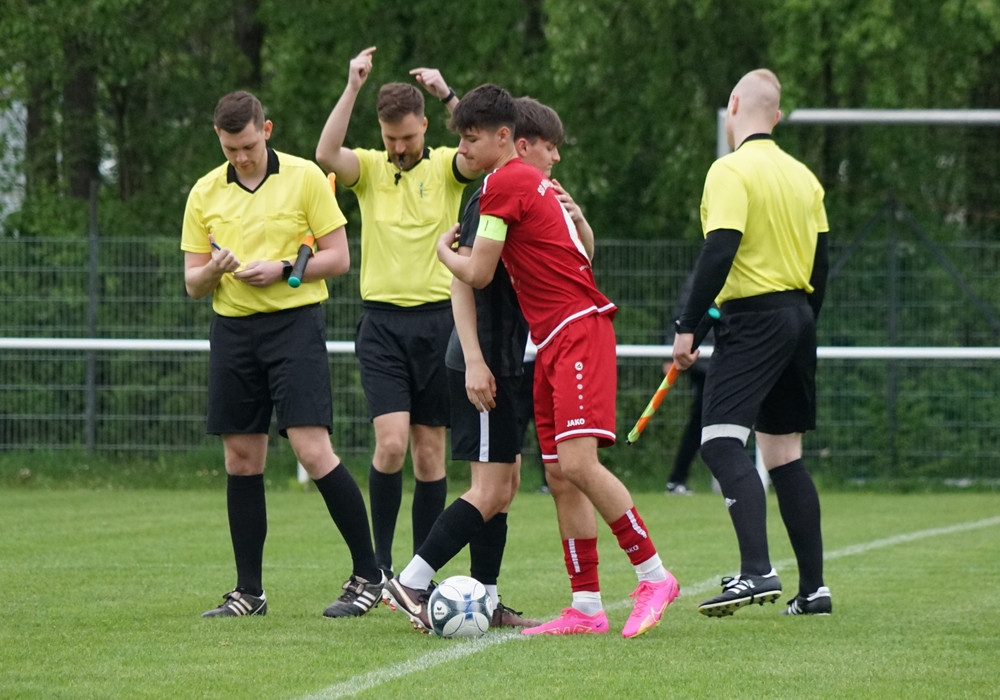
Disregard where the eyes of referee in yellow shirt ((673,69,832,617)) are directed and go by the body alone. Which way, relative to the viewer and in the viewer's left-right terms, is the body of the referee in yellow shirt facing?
facing away from the viewer and to the left of the viewer

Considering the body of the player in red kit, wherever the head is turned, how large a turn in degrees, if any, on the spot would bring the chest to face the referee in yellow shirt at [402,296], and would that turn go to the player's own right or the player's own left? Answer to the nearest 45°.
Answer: approximately 45° to the player's own right

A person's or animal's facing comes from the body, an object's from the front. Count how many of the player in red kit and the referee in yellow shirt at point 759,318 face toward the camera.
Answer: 0

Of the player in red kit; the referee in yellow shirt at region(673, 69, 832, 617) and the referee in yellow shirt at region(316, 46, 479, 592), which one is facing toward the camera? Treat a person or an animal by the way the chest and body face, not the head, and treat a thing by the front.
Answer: the referee in yellow shirt at region(316, 46, 479, 592)

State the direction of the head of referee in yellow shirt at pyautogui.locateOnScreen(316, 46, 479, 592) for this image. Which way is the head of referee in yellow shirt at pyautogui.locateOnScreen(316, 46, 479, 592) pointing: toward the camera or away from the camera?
toward the camera

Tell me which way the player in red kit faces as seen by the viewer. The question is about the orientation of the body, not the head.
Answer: to the viewer's left

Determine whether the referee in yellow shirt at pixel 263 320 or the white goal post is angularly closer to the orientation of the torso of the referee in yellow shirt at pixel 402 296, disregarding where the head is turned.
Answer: the referee in yellow shirt

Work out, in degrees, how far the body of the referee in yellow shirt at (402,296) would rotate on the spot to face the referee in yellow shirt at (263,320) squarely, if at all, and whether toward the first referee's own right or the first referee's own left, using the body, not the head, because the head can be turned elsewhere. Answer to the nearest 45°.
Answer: approximately 45° to the first referee's own right

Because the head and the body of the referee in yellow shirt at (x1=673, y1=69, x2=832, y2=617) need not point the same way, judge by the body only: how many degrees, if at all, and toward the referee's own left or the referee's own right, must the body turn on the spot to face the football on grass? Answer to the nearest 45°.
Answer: approximately 90° to the referee's own left

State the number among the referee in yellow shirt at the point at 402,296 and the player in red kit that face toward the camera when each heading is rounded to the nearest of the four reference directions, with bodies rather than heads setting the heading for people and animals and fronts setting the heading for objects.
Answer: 1

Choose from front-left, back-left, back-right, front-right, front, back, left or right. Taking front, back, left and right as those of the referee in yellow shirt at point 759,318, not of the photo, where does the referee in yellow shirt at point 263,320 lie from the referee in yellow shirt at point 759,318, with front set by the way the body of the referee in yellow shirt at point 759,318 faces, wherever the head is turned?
front-left

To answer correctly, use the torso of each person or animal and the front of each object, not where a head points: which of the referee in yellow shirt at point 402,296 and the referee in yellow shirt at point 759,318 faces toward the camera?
the referee in yellow shirt at point 402,296

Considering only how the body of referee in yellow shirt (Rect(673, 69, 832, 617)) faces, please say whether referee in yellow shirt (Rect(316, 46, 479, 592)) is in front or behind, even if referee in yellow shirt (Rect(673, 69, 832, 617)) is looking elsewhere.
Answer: in front

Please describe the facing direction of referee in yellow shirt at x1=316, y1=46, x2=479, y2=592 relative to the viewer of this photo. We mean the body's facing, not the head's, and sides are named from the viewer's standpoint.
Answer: facing the viewer

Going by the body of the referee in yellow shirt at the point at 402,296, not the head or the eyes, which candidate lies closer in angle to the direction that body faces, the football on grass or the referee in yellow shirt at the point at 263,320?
the football on grass

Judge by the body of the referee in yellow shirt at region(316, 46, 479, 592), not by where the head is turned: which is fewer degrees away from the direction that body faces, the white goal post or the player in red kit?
the player in red kit

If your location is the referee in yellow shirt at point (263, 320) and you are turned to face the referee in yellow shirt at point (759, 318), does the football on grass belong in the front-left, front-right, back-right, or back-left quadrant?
front-right
